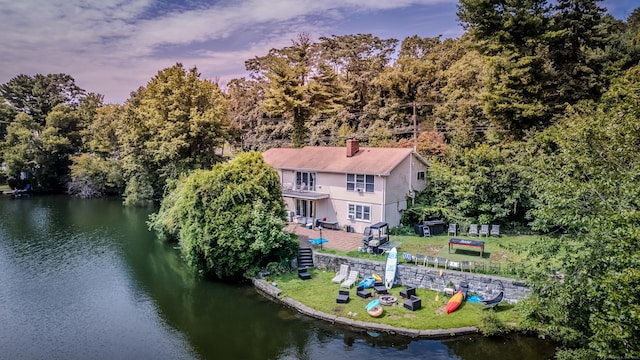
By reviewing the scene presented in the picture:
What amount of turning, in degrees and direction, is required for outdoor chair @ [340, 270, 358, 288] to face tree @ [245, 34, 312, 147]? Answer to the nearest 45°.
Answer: approximately 135° to its right

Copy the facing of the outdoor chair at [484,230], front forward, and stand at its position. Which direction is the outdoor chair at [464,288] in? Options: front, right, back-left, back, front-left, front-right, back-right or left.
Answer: front

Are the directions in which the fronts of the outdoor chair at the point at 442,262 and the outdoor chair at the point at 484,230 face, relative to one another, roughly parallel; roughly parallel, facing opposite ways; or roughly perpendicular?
roughly parallel

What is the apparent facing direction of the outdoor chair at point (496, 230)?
toward the camera

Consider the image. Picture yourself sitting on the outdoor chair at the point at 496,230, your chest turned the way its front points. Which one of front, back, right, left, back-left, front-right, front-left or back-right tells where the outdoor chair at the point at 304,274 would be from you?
front-right

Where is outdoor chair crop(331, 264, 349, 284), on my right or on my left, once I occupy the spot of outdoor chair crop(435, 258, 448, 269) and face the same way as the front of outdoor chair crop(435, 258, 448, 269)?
on my right

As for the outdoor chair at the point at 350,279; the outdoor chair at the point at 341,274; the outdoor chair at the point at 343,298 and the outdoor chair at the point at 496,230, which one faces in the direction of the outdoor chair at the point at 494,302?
the outdoor chair at the point at 496,230

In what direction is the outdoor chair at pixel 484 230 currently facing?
toward the camera

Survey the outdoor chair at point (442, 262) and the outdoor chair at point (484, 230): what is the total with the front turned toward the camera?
2

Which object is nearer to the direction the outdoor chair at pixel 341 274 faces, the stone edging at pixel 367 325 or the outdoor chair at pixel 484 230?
the stone edging

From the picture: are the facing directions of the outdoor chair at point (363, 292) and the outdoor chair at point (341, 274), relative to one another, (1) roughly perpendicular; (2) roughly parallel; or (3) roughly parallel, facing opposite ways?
roughly perpendicular

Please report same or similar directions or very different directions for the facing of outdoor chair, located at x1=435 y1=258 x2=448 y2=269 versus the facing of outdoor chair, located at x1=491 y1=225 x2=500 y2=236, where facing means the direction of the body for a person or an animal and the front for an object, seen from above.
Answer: same or similar directions

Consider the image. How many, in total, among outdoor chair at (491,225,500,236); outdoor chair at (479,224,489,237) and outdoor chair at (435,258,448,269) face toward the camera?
3

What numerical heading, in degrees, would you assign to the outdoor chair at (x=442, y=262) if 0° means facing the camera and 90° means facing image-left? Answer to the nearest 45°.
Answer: approximately 0°

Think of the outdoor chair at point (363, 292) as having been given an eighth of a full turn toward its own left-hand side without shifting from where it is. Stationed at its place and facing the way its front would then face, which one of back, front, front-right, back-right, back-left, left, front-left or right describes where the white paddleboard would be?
front-left

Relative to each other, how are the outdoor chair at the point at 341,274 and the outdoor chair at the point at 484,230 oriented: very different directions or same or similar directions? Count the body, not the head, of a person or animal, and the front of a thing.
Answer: same or similar directions

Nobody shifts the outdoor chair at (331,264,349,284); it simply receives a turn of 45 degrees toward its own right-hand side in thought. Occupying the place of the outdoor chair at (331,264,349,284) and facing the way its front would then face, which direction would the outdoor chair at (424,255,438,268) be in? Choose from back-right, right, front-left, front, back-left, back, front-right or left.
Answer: back

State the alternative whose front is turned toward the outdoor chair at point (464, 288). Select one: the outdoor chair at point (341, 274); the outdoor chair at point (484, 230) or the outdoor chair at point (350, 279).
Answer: the outdoor chair at point (484, 230)
